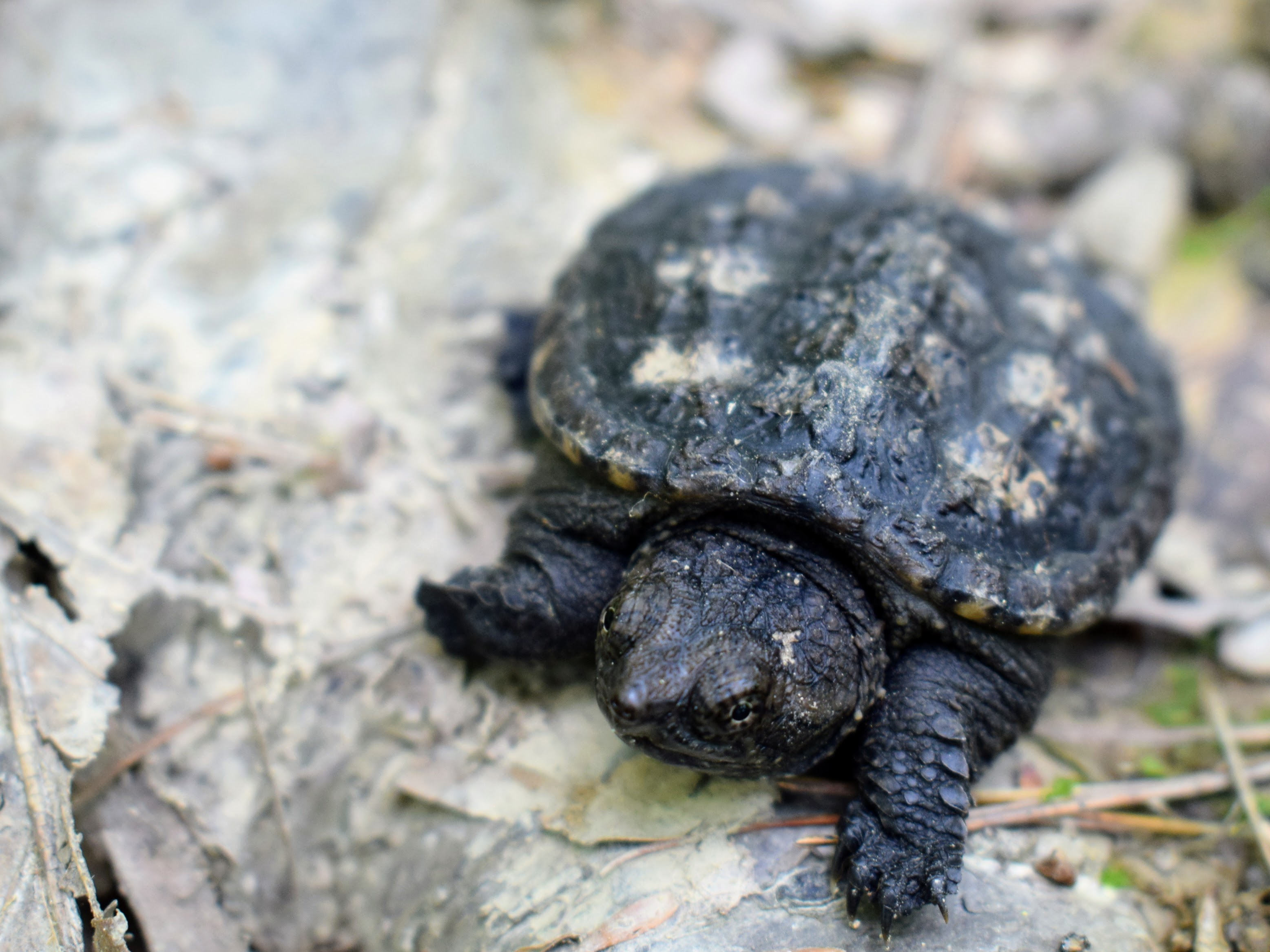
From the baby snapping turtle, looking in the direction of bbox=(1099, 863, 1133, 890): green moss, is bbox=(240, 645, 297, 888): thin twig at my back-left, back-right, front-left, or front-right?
back-right

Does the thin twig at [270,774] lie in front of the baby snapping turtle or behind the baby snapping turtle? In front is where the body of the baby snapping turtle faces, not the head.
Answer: in front

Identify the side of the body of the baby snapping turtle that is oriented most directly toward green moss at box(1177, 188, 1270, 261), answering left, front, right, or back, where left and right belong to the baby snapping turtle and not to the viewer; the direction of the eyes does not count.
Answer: back

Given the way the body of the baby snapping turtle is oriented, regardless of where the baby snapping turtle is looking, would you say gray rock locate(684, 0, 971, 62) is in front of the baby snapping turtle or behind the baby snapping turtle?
behind

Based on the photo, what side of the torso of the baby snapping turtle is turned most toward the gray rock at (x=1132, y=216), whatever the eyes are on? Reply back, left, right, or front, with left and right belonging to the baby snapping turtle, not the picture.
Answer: back

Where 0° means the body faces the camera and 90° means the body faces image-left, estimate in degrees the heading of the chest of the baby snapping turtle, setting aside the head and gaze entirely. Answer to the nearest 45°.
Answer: approximately 45°

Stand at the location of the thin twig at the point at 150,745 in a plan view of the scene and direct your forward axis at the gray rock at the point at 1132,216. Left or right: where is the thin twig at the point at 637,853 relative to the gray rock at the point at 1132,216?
right

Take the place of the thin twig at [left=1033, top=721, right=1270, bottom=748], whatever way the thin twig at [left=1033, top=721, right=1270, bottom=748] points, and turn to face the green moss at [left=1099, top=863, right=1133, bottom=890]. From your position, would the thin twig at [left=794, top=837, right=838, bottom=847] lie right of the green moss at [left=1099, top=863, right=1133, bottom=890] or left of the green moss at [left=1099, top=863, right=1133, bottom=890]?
right

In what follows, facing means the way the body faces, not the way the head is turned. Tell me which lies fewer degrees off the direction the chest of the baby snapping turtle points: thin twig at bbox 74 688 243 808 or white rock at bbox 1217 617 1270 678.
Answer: the thin twig

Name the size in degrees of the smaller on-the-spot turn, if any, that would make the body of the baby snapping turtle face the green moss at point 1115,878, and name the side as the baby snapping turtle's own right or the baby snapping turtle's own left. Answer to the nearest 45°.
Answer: approximately 90° to the baby snapping turtle's own left
